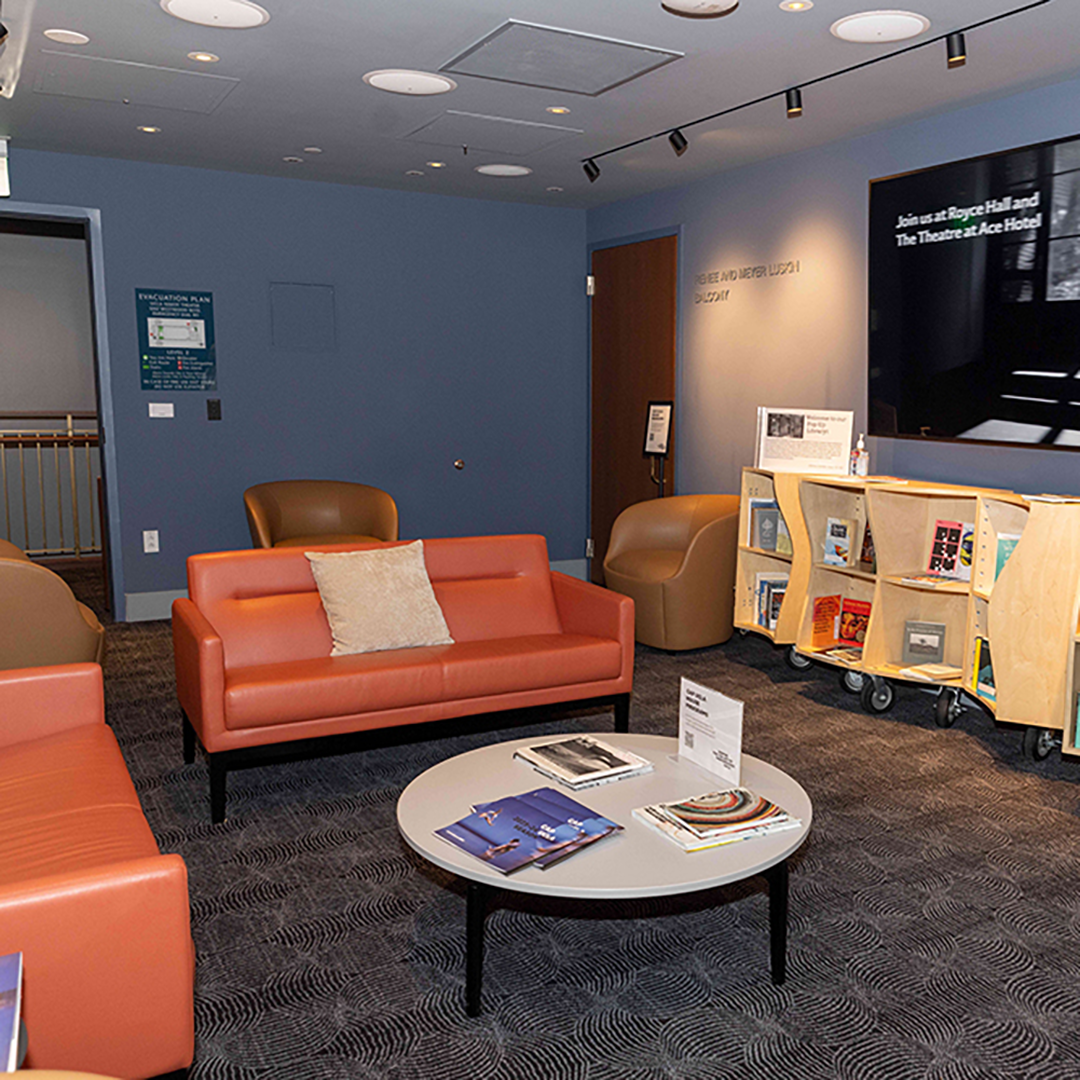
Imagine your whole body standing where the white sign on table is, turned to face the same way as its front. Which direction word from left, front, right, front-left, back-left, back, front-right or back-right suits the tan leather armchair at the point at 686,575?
back-right

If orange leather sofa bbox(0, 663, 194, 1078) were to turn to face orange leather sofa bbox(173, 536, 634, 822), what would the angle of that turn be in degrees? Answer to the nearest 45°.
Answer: approximately 45° to its left

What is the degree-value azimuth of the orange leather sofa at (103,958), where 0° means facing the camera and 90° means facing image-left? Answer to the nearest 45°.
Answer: approximately 270°

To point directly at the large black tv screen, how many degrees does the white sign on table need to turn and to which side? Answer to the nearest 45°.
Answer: approximately 180°

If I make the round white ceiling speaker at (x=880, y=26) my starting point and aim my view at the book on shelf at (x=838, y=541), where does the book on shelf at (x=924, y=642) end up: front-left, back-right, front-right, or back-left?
front-right

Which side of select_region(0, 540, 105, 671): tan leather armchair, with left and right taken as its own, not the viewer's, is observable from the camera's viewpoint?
right

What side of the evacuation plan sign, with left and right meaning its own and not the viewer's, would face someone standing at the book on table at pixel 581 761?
front

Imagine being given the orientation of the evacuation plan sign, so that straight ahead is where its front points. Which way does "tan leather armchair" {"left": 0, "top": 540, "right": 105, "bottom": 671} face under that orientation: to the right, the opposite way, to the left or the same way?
to the left

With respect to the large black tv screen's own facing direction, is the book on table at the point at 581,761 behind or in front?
in front

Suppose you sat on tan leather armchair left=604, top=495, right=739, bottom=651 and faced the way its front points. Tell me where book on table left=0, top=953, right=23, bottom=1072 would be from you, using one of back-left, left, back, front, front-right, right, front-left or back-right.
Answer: front-left

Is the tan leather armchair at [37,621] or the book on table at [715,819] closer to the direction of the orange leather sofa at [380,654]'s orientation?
the book on table

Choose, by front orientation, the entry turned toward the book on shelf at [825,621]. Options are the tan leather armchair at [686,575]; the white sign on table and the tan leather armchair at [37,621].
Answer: the tan leather armchair at [37,621]

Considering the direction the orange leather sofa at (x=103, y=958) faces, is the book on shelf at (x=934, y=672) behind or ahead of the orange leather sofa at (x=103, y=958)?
ahead

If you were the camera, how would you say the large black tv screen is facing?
facing the viewer and to the left of the viewer

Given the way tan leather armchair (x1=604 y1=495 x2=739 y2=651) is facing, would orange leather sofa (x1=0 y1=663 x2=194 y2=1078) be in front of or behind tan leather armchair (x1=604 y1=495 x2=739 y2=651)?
in front
